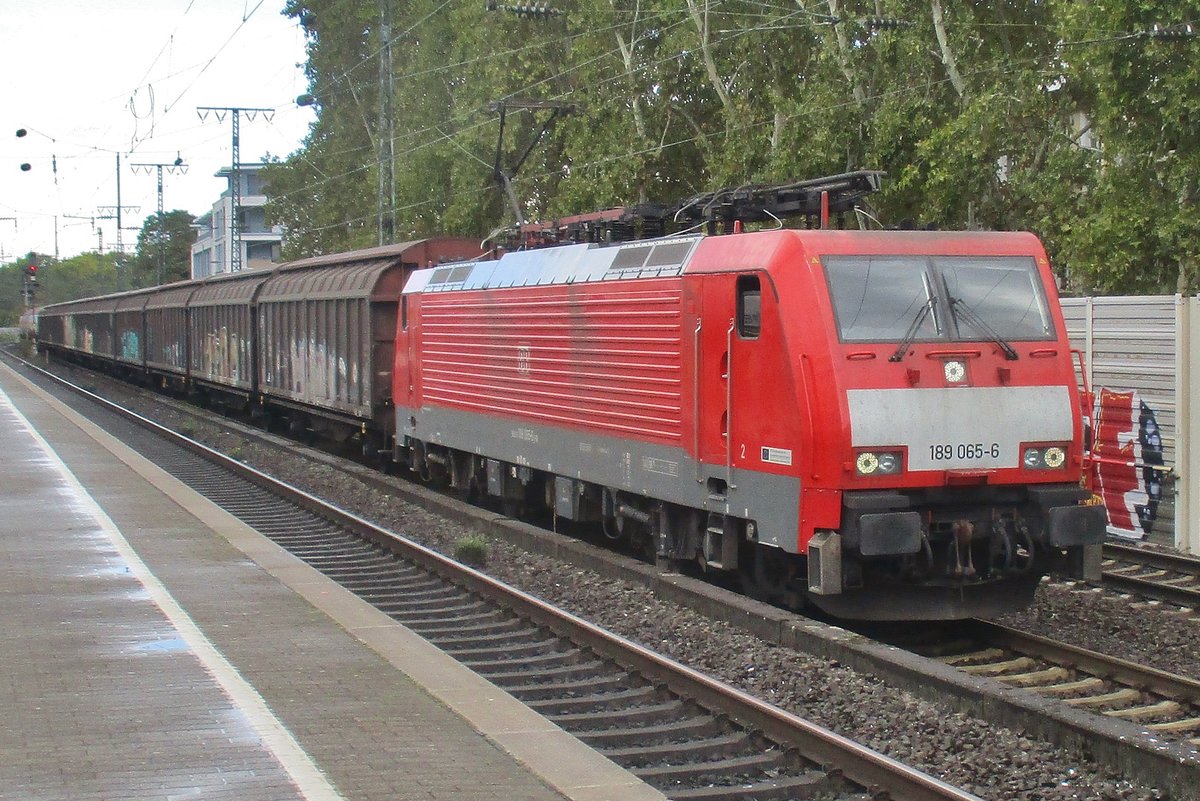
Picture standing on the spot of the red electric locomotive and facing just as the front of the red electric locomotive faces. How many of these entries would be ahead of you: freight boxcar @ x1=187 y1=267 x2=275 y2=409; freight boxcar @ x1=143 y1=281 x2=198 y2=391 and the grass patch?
0

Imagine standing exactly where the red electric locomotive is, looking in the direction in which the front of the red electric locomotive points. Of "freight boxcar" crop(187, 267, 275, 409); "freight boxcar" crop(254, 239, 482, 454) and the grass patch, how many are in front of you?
0

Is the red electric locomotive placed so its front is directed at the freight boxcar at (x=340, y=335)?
no

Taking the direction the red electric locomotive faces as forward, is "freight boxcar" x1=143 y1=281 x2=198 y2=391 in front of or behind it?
behind

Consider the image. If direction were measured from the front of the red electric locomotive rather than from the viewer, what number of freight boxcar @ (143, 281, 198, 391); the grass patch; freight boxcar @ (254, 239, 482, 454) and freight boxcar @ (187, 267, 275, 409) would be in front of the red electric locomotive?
0

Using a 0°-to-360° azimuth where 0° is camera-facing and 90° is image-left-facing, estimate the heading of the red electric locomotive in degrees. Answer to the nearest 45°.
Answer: approximately 315°

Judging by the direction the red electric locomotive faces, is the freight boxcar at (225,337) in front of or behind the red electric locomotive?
behind

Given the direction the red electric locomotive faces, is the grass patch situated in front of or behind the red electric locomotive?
behind
